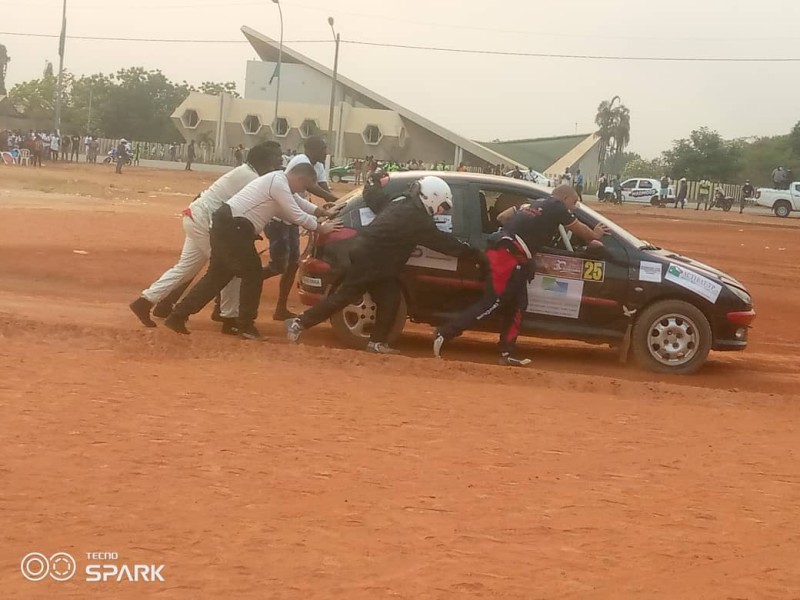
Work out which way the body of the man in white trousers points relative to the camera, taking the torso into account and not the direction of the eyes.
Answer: to the viewer's right

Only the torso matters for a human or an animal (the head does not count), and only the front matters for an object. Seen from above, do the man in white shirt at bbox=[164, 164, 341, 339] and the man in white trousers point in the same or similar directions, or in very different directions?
same or similar directions

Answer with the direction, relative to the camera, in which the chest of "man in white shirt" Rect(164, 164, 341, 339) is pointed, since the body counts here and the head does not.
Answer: to the viewer's right

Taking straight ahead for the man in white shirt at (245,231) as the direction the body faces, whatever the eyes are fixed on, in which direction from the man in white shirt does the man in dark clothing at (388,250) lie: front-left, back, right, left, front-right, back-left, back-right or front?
front

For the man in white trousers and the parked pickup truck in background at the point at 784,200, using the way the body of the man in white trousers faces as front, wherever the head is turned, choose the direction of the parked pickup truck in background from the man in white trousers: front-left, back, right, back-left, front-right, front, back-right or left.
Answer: front-left

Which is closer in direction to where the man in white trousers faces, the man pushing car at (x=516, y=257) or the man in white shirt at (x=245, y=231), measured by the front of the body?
the man pushing car

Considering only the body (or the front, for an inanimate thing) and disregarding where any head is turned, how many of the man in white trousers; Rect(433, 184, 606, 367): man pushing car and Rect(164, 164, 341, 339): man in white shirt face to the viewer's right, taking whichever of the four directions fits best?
3

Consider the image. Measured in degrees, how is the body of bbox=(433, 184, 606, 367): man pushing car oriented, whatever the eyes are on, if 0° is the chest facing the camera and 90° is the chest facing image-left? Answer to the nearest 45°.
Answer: approximately 270°

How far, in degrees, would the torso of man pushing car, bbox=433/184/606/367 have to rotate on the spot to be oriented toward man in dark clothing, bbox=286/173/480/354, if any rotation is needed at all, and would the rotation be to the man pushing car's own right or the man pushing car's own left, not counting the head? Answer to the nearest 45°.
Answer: approximately 180°

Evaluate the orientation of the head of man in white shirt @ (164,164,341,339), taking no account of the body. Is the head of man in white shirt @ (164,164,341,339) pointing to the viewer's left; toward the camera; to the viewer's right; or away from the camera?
to the viewer's right

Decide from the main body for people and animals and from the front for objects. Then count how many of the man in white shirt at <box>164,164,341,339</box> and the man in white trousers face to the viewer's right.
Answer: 2

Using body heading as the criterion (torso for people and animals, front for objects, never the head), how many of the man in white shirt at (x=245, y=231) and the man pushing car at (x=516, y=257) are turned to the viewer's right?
2
